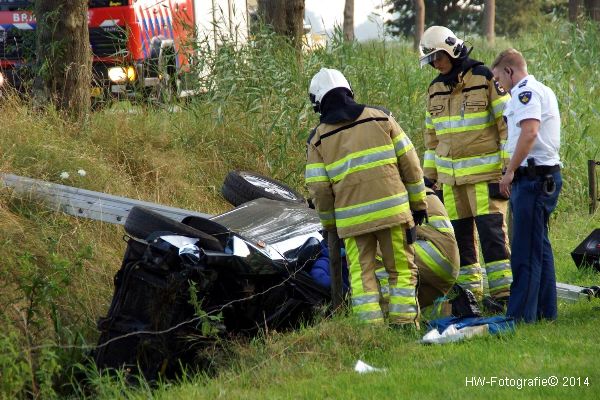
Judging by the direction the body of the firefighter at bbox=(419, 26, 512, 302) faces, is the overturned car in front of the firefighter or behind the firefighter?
in front

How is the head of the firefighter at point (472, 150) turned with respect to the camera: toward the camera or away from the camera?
toward the camera

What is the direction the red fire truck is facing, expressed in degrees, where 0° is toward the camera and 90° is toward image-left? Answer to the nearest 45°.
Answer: approximately 45°

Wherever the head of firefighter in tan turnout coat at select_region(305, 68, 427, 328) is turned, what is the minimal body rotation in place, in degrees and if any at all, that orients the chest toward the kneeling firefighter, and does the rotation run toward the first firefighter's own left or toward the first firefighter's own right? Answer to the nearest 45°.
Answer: approximately 90° to the first firefighter's own right

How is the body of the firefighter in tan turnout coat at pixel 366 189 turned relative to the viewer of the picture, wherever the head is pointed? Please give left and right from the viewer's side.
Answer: facing away from the viewer and to the left of the viewer

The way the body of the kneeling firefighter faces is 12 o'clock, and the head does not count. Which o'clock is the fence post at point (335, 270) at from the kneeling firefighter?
The fence post is roughly at 11 o'clock from the kneeling firefighter.

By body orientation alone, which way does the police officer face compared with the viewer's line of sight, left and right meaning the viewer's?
facing away from the viewer and to the left of the viewer

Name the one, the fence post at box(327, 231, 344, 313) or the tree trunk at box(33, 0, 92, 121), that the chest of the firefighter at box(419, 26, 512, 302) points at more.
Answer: the fence post

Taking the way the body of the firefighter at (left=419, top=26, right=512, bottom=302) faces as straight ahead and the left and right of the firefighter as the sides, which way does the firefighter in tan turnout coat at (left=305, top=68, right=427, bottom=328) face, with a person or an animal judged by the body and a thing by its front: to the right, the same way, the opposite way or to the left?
the opposite way

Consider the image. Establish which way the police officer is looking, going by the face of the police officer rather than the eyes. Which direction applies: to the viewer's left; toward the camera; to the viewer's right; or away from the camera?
to the viewer's left

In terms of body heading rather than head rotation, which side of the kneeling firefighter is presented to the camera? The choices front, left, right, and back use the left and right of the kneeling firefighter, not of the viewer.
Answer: left
